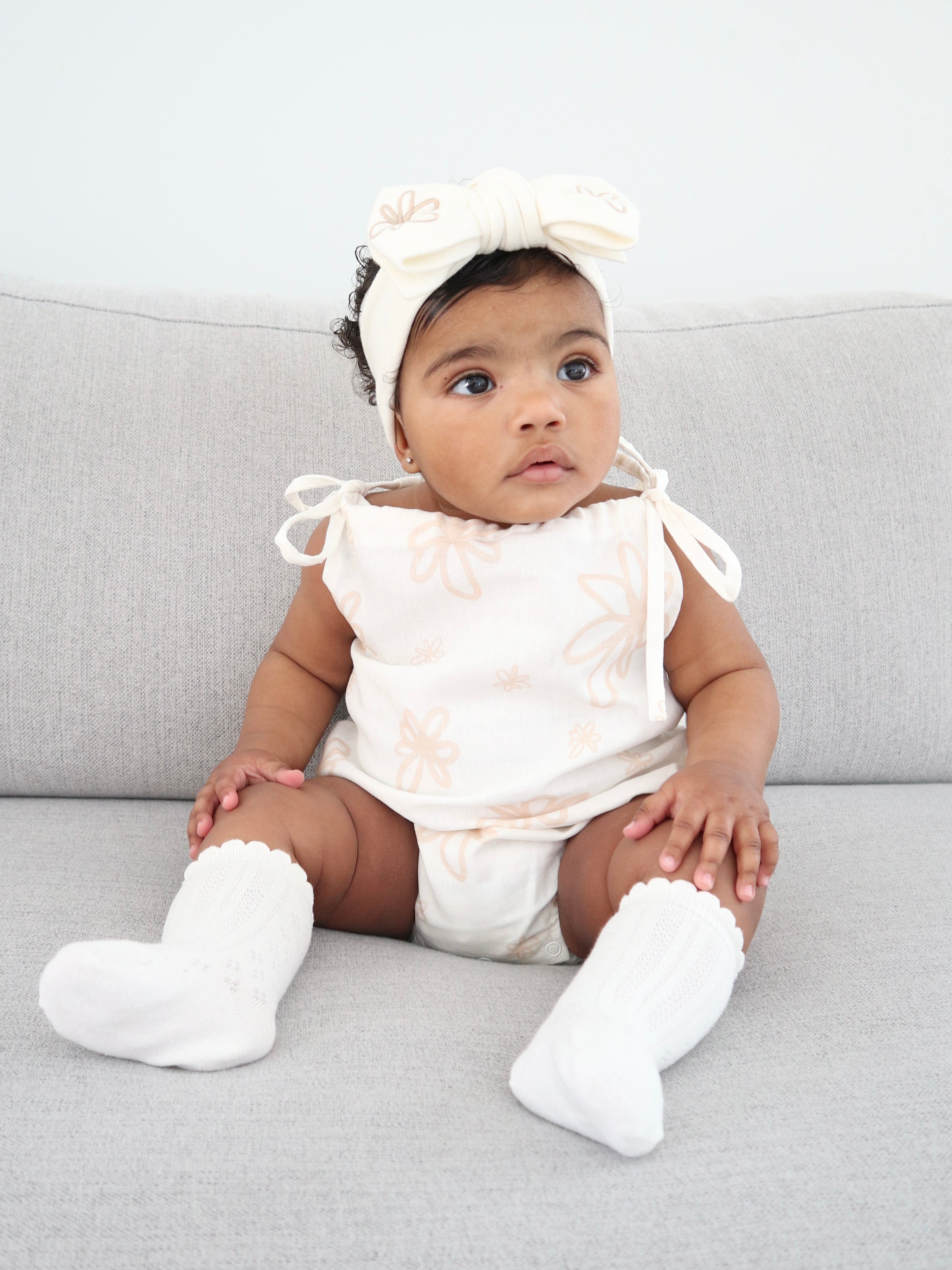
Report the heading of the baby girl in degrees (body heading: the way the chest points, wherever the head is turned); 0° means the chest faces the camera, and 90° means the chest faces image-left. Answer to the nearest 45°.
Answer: approximately 0°

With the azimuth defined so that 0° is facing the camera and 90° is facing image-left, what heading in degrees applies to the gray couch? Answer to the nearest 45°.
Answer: approximately 0°
